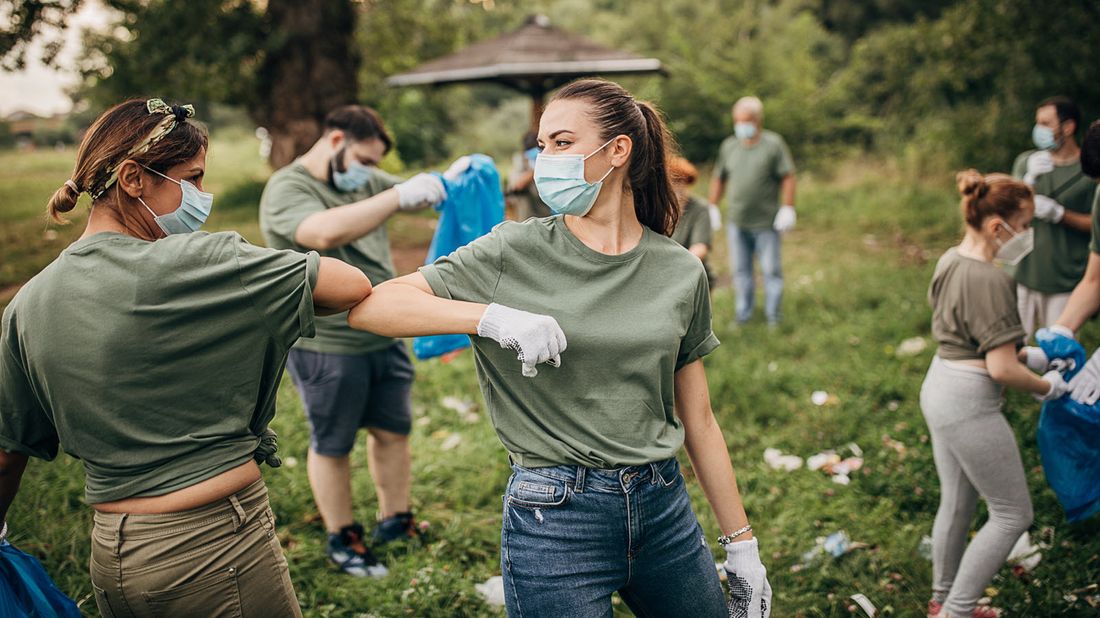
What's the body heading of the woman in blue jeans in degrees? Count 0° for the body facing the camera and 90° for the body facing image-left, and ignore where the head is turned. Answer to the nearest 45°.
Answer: approximately 0°

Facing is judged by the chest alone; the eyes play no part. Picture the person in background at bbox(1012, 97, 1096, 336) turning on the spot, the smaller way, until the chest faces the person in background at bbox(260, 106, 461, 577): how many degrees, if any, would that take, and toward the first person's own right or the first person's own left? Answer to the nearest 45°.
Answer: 0° — they already face them

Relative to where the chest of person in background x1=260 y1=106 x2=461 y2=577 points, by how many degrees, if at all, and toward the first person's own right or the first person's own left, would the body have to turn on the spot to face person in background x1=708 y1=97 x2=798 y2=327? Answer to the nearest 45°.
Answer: approximately 90° to the first person's own left

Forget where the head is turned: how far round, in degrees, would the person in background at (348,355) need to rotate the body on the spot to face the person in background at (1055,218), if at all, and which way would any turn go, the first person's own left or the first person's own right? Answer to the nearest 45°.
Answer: approximately 45° to the first person's own left

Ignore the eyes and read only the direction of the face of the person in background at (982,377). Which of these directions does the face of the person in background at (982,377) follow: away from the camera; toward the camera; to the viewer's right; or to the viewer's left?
to the viewer's right

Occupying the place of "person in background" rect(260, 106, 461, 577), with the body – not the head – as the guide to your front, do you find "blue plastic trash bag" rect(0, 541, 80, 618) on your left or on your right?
on your right

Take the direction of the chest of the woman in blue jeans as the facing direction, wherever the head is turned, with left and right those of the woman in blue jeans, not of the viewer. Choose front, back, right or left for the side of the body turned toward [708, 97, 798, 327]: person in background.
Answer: back

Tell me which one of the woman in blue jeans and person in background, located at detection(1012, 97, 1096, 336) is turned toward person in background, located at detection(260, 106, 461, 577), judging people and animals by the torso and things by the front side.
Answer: person in background, located at detection(1012, 97, 1096, 336)

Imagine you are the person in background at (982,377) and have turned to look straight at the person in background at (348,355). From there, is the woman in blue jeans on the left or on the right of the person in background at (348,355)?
left
